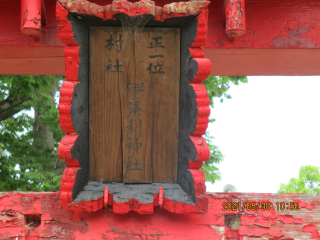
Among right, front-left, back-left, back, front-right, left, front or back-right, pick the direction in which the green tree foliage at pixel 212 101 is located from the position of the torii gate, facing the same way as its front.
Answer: back

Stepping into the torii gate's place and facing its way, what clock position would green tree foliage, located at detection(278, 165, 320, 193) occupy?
The green tree foliage is roughly at 7 o'clock from the torii gate.

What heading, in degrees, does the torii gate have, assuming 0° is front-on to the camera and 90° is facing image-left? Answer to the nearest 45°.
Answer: approximately 0°
